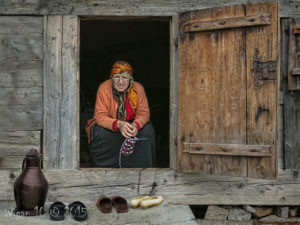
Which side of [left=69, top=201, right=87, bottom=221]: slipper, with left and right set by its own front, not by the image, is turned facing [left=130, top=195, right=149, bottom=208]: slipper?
left

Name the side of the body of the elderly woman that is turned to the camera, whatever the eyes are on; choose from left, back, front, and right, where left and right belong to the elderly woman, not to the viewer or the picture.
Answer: front

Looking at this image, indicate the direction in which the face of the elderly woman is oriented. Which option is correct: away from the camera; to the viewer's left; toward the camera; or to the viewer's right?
toward the camera

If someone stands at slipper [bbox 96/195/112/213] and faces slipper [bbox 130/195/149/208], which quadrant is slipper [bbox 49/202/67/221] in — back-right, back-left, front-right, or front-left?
back-right

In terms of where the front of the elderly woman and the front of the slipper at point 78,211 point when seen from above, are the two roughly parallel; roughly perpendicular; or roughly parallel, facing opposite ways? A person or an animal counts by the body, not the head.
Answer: roughly parallel

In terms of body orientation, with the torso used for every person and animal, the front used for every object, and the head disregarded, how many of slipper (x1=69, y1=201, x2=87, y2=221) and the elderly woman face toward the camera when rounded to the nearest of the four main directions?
2

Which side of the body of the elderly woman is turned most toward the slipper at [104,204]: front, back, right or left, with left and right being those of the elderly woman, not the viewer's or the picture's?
front

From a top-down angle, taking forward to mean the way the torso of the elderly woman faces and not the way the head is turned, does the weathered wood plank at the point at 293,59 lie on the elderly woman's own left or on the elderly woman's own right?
on the elderly woman's own left

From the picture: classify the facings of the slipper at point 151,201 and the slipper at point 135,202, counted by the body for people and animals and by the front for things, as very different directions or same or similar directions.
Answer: same or similar directions

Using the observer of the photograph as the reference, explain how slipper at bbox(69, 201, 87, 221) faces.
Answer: facing the viewer
